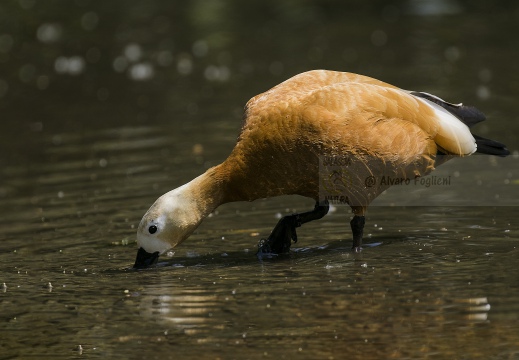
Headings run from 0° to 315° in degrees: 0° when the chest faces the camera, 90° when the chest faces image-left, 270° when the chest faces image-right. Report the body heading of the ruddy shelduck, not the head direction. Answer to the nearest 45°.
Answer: approximately 90°
